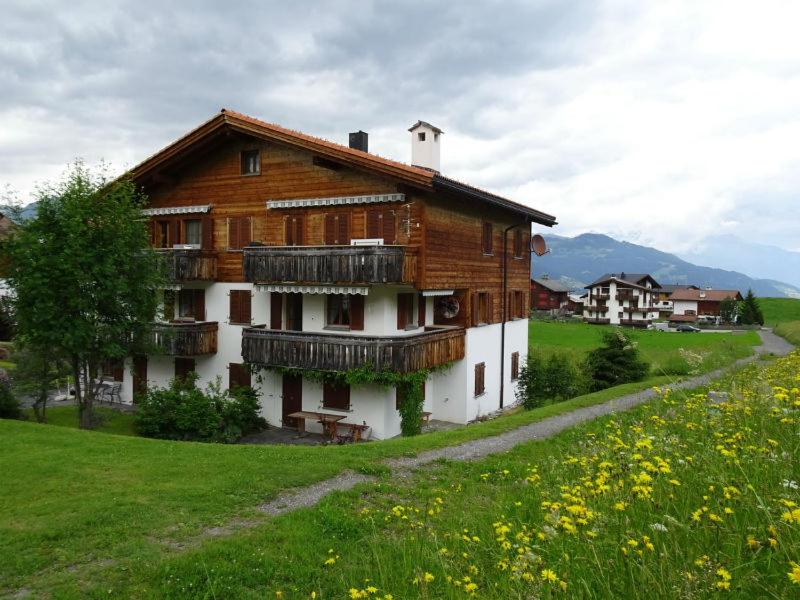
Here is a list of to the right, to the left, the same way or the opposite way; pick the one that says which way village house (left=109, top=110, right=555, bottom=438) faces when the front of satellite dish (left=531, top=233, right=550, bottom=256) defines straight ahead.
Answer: to the right

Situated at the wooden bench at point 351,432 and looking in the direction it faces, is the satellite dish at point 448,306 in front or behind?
behind

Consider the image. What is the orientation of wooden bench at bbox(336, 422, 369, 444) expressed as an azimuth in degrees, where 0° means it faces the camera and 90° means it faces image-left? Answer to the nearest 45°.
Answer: approximately 45°

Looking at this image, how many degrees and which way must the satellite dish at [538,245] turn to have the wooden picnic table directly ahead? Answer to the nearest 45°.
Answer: approximately 90° to its right

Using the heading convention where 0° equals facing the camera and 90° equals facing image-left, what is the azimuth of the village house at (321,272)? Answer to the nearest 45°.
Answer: approximately 45°

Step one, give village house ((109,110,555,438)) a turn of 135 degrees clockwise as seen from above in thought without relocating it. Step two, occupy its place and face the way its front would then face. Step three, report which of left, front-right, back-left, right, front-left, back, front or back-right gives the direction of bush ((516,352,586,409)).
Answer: right

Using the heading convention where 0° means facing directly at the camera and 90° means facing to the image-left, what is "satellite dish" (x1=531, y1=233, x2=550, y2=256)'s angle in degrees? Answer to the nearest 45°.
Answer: approximately 315°
